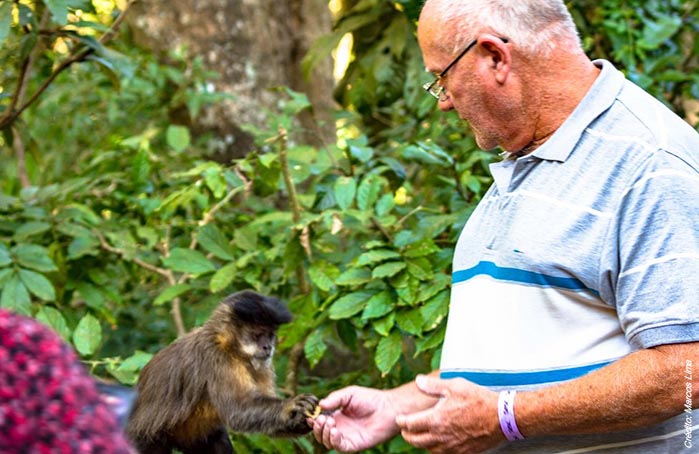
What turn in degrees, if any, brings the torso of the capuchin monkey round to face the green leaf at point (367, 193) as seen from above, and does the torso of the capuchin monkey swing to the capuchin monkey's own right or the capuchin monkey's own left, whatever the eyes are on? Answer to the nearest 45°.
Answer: approximately 45° to the capuchin monkey's own left

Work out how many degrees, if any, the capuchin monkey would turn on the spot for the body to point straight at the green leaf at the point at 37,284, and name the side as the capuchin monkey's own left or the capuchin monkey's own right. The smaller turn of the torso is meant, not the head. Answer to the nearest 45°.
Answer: approximately 135° to the capuchin monkey's own left

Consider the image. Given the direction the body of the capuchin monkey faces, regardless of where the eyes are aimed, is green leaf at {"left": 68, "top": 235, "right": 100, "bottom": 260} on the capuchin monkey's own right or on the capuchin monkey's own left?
on the capuchin monkey's own left

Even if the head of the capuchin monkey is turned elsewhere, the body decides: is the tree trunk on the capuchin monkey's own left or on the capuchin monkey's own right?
on the capuchin monkey's own left

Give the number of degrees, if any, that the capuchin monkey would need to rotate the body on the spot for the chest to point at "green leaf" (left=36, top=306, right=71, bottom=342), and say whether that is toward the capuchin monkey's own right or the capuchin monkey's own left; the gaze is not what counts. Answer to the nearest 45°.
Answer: approximately 135° to the capuchin monkey's own left

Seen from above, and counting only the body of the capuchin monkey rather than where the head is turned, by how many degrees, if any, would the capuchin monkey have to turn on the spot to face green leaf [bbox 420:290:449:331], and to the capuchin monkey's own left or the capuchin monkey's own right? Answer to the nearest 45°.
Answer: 0° — it already faces it

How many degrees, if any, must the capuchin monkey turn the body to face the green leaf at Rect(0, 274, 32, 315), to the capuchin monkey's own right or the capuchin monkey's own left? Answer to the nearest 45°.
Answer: approximately 135° to the capuchin monkey's own left

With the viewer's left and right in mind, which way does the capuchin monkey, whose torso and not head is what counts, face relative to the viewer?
facing to the right of the viewer

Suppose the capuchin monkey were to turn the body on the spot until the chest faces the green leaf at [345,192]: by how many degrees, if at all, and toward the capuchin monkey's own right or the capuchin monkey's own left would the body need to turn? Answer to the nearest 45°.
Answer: approximately 45° to the capuchin monkey's own left

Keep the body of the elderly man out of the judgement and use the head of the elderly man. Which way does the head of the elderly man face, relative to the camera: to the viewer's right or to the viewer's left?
to the viewer's left
